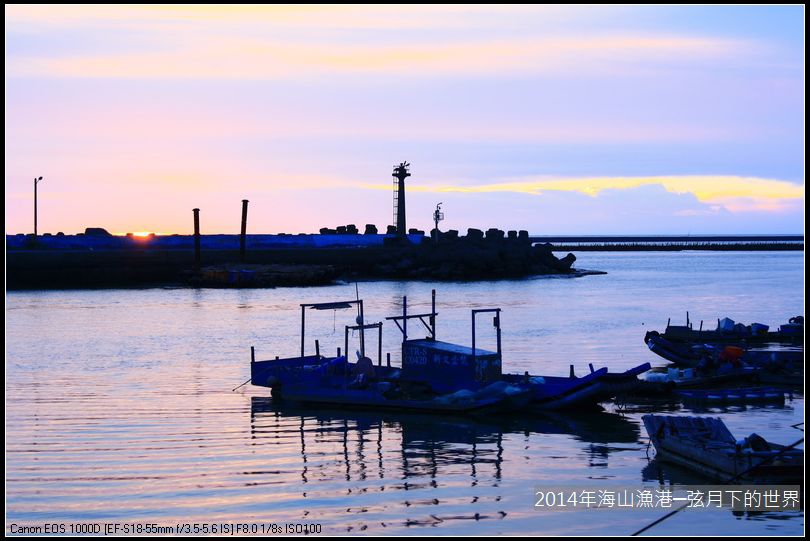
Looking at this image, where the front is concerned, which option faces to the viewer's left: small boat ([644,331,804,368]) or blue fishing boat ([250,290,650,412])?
the small boat

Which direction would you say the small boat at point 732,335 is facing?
to the viewer's left

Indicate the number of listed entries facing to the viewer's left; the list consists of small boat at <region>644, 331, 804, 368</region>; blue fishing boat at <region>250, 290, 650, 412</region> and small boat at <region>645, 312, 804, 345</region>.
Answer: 2

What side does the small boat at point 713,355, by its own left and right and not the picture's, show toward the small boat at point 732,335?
right

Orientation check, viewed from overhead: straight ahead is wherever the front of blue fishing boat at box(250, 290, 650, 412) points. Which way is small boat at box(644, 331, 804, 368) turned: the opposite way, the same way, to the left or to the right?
the opposite way

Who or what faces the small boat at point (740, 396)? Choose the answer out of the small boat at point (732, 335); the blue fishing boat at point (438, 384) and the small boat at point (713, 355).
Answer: the blue fishing boat

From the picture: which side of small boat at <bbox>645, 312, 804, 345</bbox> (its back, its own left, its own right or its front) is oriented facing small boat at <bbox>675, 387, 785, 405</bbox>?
left

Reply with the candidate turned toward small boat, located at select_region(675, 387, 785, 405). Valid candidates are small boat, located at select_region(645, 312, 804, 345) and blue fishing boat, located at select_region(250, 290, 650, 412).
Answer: the blue fishing boat

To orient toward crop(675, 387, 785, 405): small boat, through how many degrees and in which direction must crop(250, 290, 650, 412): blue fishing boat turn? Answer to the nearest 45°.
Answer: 0° — it already faces it

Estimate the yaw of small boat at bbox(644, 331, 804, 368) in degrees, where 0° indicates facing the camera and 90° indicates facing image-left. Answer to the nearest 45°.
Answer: approximately 90°

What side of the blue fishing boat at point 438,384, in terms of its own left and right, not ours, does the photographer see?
right

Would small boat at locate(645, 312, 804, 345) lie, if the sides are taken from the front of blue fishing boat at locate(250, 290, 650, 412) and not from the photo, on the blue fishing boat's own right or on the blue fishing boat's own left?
on the blue fishing boat's own left

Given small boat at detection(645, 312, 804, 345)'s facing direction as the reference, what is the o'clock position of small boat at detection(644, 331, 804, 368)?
small boat at detection(644, 331, 804, 368) is roughly at 9 o'clock from small boat at detection(645, 312, 804, 345).
